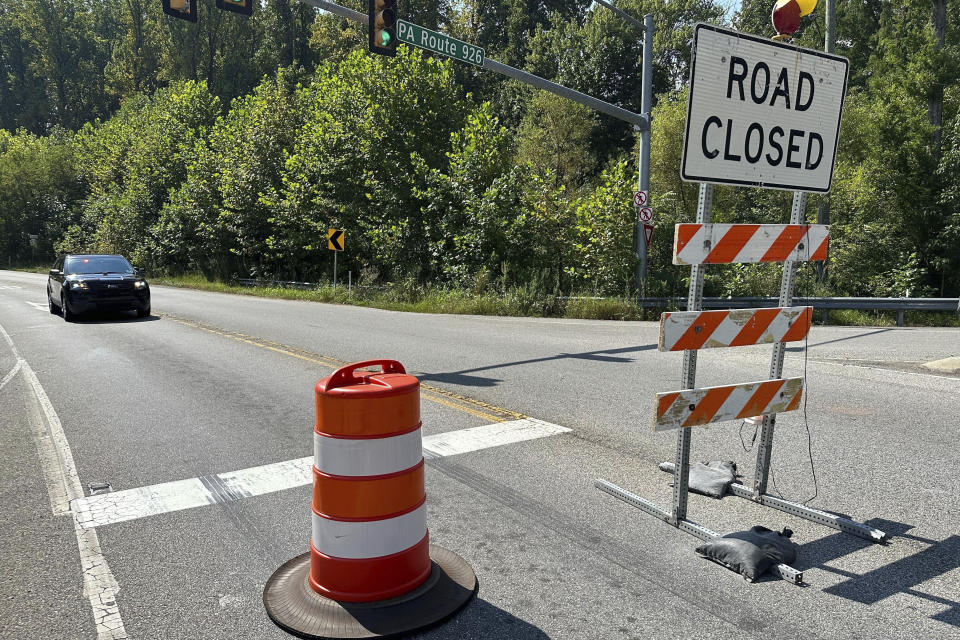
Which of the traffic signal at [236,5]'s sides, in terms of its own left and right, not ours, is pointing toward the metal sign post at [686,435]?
front

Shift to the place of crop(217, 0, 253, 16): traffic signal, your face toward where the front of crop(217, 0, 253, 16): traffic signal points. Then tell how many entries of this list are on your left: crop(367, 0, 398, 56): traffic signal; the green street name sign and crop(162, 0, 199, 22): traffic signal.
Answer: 2

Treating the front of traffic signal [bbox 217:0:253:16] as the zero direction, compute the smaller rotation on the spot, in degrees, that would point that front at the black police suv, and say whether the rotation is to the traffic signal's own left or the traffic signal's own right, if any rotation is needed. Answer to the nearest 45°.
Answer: approximately 135° to the traffic signal's own right

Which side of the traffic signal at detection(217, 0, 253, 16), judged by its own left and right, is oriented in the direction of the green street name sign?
left

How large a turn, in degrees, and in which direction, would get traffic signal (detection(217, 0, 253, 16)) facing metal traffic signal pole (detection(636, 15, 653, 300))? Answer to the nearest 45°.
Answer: approximately 90° to its left

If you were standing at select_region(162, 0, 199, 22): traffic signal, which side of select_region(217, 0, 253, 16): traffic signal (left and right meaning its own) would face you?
right

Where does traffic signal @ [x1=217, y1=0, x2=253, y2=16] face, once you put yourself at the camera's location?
facing the viewer

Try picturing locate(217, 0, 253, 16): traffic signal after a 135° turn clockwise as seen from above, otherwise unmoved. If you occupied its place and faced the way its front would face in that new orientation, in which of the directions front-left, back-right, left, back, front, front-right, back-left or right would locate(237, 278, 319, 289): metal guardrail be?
front-right

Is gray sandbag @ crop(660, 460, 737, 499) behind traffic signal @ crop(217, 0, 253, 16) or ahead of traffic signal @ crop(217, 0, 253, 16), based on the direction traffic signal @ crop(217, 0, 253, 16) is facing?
ahead

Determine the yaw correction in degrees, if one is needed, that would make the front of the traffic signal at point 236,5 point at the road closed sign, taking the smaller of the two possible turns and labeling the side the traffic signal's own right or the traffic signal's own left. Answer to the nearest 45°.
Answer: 0° — it already faces it

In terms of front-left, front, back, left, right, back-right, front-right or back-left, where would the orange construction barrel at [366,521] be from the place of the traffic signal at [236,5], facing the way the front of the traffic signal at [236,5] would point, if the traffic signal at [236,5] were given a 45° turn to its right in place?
front-left

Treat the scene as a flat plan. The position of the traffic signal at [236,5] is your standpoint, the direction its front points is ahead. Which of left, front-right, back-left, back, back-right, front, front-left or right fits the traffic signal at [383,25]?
left
